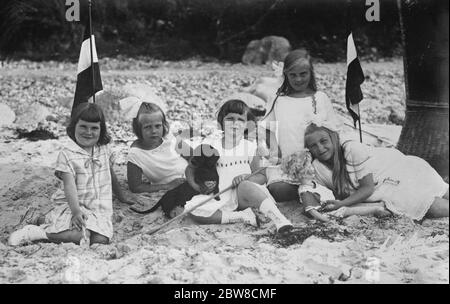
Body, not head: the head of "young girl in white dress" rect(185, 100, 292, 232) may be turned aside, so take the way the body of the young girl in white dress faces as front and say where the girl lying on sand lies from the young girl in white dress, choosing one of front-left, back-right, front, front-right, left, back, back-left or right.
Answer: left

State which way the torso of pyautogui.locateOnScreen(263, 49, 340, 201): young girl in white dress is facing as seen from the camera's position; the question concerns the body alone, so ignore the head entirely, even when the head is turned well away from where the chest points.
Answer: toward the camera

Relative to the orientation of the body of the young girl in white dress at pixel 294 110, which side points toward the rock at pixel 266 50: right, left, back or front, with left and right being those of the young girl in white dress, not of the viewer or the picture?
back

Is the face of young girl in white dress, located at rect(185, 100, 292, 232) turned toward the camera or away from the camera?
toward the camera

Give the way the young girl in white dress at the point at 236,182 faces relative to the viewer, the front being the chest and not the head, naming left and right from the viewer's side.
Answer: facing the viewer

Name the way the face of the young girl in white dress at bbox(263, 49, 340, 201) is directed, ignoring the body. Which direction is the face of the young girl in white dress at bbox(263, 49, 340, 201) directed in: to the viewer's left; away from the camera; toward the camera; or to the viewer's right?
toward the camera

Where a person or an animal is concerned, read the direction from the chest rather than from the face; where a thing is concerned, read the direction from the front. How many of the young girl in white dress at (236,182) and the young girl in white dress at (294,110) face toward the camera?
2

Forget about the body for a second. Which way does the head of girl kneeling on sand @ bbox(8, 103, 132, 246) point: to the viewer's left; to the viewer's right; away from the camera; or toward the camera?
toward the camera

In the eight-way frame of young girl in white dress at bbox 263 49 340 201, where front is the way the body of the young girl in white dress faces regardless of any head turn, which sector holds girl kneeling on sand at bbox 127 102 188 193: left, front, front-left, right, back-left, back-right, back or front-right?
right

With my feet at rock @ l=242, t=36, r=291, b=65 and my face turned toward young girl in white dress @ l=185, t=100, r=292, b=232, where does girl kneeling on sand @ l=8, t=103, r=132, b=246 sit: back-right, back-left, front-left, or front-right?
front-right

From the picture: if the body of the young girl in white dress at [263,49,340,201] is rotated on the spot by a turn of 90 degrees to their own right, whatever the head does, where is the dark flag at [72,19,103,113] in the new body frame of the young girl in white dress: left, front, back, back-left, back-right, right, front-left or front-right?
front

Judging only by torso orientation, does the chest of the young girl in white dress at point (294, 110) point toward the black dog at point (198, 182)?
no

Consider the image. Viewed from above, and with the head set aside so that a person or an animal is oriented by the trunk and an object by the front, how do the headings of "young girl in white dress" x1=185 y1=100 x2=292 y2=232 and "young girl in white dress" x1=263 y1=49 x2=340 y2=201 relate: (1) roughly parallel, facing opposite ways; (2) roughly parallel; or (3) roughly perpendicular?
roughly parallel

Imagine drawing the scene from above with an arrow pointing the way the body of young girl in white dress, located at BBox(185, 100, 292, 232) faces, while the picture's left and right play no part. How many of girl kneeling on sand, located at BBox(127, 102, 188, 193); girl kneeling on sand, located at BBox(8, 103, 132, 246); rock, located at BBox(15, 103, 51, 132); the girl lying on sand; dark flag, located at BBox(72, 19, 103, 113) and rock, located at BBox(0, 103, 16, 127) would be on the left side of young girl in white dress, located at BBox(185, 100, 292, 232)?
1

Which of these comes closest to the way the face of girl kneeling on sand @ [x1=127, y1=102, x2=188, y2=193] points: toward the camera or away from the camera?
toward the camera
